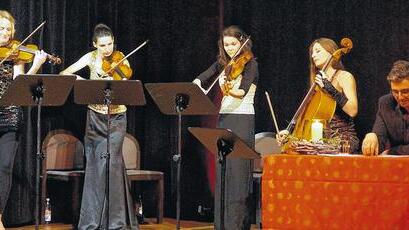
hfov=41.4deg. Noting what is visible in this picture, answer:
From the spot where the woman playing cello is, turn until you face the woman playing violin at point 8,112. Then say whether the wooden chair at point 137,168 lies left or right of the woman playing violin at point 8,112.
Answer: right

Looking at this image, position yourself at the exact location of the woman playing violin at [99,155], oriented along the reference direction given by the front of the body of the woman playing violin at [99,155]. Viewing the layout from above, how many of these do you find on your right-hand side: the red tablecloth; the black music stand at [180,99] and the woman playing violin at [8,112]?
1

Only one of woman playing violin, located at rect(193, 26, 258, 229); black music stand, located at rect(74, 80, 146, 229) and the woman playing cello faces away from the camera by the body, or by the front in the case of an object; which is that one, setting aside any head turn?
the black music stand

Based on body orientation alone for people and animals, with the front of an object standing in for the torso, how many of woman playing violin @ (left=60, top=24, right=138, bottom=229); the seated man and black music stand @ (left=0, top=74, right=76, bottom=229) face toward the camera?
2

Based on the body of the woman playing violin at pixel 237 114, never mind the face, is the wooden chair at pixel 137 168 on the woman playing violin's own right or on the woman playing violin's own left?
on the woman playing violin's own right

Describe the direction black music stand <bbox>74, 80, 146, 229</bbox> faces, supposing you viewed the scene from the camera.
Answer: facing away from the viewer

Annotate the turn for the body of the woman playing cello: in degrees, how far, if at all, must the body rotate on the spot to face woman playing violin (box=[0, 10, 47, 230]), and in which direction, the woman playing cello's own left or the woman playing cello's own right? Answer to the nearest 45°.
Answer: approximately 45° to the woman playing cello's own right
